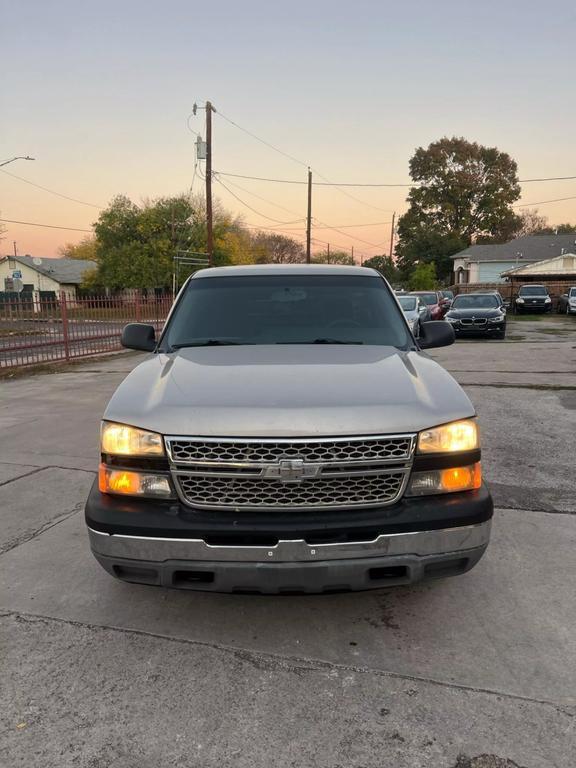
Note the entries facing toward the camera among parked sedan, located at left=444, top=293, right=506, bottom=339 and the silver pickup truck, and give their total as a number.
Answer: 2

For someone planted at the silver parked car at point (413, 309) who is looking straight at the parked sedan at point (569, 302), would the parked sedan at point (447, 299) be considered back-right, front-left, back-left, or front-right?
front-left

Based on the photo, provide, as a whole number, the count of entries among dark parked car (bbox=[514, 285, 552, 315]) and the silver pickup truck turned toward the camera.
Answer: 2

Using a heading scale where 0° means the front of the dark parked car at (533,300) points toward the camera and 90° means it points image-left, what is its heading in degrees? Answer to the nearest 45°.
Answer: approximately 0°

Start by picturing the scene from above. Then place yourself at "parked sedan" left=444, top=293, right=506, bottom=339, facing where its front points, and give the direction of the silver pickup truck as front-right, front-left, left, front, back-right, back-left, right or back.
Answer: front

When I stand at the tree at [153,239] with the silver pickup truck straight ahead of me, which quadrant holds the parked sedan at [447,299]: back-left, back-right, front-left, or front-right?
front-left

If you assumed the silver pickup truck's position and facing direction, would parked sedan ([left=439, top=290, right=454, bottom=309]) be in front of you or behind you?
behind

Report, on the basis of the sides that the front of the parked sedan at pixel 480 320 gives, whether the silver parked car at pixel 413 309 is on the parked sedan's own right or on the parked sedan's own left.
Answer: on the parked sedan's own right

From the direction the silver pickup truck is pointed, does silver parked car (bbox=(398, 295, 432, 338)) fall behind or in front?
behind

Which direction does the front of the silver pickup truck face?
toward the camera

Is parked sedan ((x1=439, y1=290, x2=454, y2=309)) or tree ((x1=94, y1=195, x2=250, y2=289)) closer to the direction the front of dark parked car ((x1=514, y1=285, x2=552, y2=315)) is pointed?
the parked sedan

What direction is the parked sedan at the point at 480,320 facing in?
toward the camera

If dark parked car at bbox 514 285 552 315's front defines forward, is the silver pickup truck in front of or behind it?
in front
